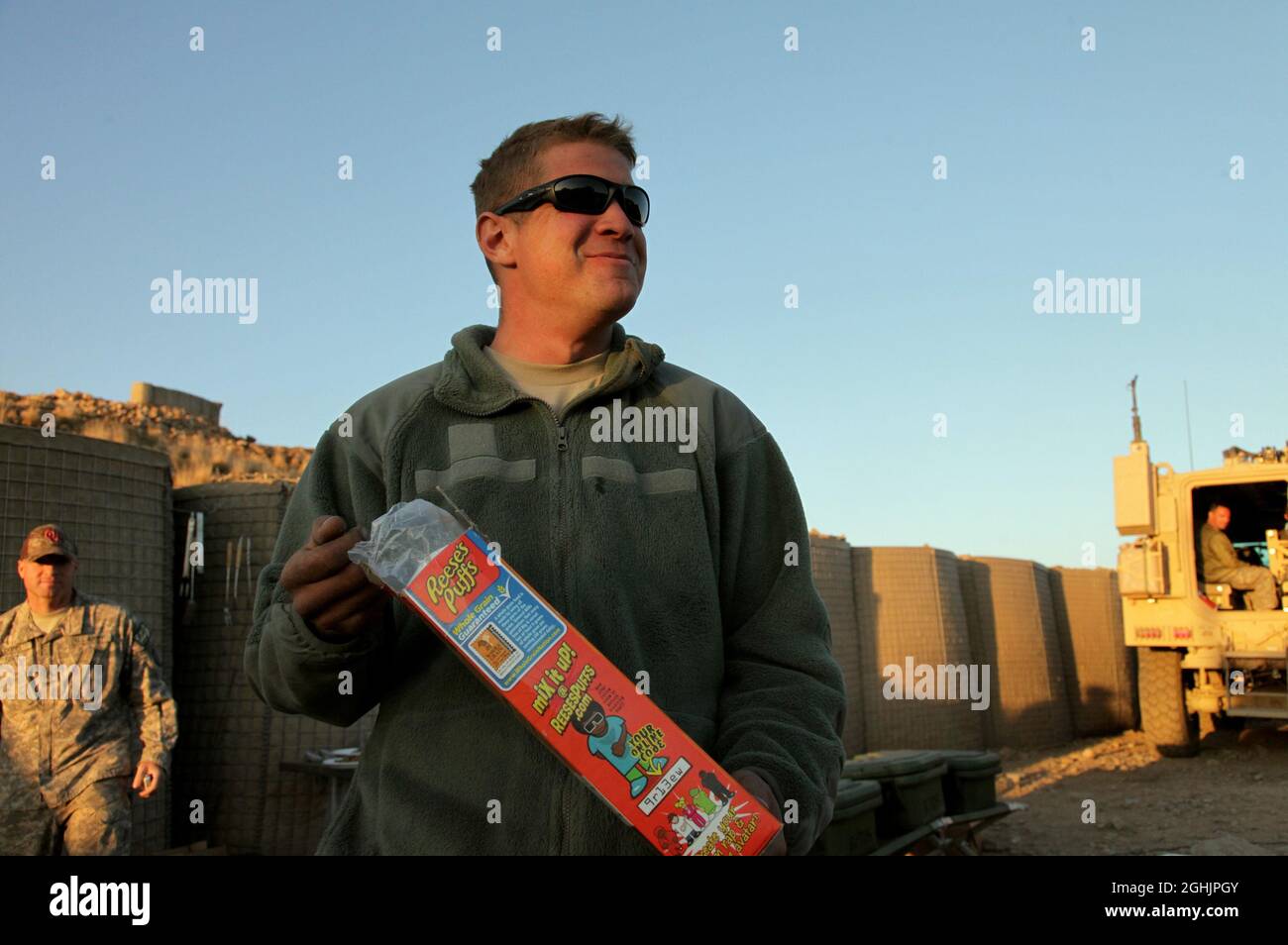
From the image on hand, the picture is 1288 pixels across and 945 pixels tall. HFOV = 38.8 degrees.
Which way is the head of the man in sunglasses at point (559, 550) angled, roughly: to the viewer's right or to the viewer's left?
to the viewer's right

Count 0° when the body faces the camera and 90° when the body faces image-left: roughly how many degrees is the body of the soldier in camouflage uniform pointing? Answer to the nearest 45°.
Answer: approximately 0°

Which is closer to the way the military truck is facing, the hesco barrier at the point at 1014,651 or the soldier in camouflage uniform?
the hesco barrier
